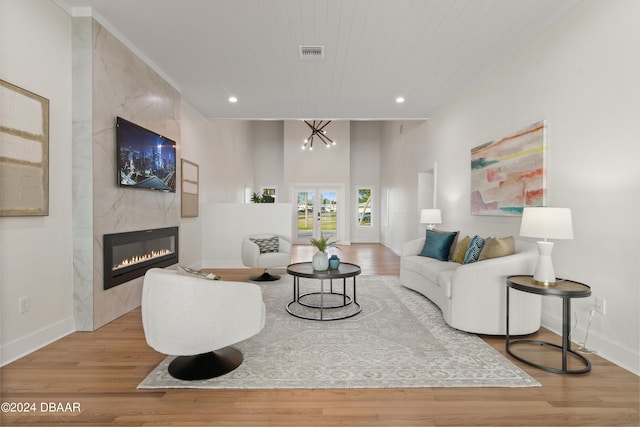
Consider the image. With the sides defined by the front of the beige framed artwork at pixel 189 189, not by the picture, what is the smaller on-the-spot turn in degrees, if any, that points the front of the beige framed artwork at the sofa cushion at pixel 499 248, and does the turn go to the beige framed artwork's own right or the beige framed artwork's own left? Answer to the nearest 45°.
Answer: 0° — it already faces it

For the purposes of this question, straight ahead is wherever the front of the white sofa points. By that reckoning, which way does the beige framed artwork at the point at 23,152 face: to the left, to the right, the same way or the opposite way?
the opposite way

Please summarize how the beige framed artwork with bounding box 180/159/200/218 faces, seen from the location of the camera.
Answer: facing the viewer and to the right of the viewer

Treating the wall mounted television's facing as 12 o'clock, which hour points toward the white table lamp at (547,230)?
The white table lamp is roughly at 12 o'clock from the wall mounted television.

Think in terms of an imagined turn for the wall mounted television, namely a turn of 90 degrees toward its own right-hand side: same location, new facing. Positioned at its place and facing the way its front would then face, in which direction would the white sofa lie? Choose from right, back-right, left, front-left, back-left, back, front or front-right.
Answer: left

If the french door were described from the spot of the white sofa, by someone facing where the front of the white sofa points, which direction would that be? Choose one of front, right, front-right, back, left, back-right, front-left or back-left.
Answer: right

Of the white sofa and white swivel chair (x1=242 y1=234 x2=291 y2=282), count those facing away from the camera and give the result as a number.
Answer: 0

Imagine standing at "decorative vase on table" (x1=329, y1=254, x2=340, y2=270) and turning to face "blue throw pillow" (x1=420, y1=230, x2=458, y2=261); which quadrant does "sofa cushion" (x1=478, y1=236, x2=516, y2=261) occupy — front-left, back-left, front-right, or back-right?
front-right

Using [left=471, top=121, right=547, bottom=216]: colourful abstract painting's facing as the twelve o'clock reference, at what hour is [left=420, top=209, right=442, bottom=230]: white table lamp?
The white table lamp is roughly at 3 o'clock from the colourful abstract painting.

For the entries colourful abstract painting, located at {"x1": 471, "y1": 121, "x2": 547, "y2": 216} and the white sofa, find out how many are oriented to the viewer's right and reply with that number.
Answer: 0

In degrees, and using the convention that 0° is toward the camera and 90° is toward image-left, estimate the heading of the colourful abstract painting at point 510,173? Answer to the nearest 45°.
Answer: approximately 45°

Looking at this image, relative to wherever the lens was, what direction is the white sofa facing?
facing the viewer and to the left of the viewer

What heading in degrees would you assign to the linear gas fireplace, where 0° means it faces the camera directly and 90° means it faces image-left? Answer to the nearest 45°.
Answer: approximately 315°

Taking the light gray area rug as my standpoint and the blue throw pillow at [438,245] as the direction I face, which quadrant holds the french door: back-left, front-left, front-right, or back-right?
front-left

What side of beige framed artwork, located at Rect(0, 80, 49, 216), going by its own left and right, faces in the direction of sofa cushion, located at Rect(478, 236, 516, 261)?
front
